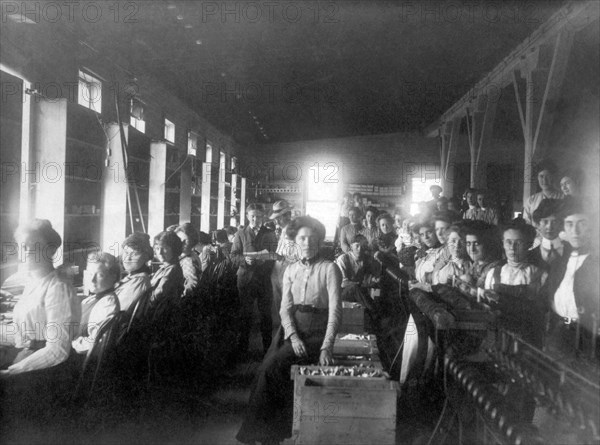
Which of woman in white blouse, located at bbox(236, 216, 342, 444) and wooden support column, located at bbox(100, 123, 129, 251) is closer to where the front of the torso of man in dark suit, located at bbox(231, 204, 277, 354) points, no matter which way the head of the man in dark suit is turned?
the woman in white blouse

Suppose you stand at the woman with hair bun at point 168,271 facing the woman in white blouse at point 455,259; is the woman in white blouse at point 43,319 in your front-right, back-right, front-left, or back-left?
back-right

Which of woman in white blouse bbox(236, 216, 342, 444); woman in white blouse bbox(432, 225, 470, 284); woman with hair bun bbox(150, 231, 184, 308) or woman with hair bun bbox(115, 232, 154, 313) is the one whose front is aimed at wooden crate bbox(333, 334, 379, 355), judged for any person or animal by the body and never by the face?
woman in white blouse bbox(432, 225, 470, 284)

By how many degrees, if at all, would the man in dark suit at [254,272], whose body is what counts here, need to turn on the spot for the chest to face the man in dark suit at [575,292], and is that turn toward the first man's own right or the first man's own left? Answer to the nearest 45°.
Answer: approximately 45° to the first man's own left

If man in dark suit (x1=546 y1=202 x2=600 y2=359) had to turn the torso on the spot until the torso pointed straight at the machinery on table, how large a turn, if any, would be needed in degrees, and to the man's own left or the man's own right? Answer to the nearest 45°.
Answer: approximately 45° to the man's own left

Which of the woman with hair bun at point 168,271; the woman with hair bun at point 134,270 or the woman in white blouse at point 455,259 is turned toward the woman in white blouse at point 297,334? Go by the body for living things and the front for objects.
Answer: the woman in white blouse at point 455,259

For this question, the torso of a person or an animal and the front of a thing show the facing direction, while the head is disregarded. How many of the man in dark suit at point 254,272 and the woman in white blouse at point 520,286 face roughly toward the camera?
2

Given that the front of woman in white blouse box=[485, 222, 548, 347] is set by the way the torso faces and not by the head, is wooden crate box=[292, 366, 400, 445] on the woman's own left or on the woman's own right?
on the woman's own right

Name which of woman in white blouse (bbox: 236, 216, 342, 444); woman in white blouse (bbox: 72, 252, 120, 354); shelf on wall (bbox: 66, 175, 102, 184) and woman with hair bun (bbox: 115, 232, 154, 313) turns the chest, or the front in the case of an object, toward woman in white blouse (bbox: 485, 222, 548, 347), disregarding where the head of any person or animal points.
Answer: the shelf on wall

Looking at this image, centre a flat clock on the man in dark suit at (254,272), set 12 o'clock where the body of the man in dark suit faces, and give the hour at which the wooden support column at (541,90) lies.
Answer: The wooden support column is roughly at 9 o'clock from the man in dark suit.

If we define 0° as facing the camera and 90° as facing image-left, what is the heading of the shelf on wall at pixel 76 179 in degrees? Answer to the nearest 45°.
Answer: approximately 315°

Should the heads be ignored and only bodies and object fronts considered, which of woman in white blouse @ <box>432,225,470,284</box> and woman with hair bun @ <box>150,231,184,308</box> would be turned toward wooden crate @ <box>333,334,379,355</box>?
the woman in white blouse
